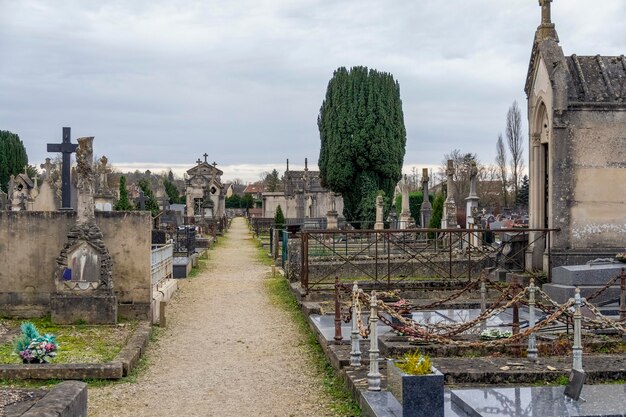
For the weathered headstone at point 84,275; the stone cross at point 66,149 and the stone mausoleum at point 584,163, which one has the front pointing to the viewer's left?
the stone mausoleum

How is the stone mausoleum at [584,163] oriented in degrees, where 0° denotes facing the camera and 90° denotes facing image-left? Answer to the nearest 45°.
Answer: approximately 90°

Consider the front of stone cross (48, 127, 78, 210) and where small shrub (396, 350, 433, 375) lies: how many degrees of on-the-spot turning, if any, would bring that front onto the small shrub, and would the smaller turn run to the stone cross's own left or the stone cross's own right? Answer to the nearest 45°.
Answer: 0° — it already faces it

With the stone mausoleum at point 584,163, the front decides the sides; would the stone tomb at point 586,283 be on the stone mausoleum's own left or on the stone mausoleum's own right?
on the stone mausoleum's own left

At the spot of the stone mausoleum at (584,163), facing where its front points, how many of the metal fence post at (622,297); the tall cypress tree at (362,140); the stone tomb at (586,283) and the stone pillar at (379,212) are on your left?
2

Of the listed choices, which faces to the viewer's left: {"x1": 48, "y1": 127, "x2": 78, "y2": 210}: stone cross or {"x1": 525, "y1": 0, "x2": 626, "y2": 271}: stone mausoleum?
the stone mausoleum

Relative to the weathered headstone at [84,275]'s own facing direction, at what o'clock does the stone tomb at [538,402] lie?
The stone tomb is roughly at 11 o'clock from the weathered headstone.

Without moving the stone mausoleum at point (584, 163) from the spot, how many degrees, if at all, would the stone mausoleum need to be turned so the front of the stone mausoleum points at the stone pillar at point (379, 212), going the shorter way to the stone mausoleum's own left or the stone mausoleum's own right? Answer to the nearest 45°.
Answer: approximately 45° to the stone mausoleum's own right

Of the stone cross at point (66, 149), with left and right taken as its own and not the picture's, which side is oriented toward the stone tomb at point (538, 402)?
front
